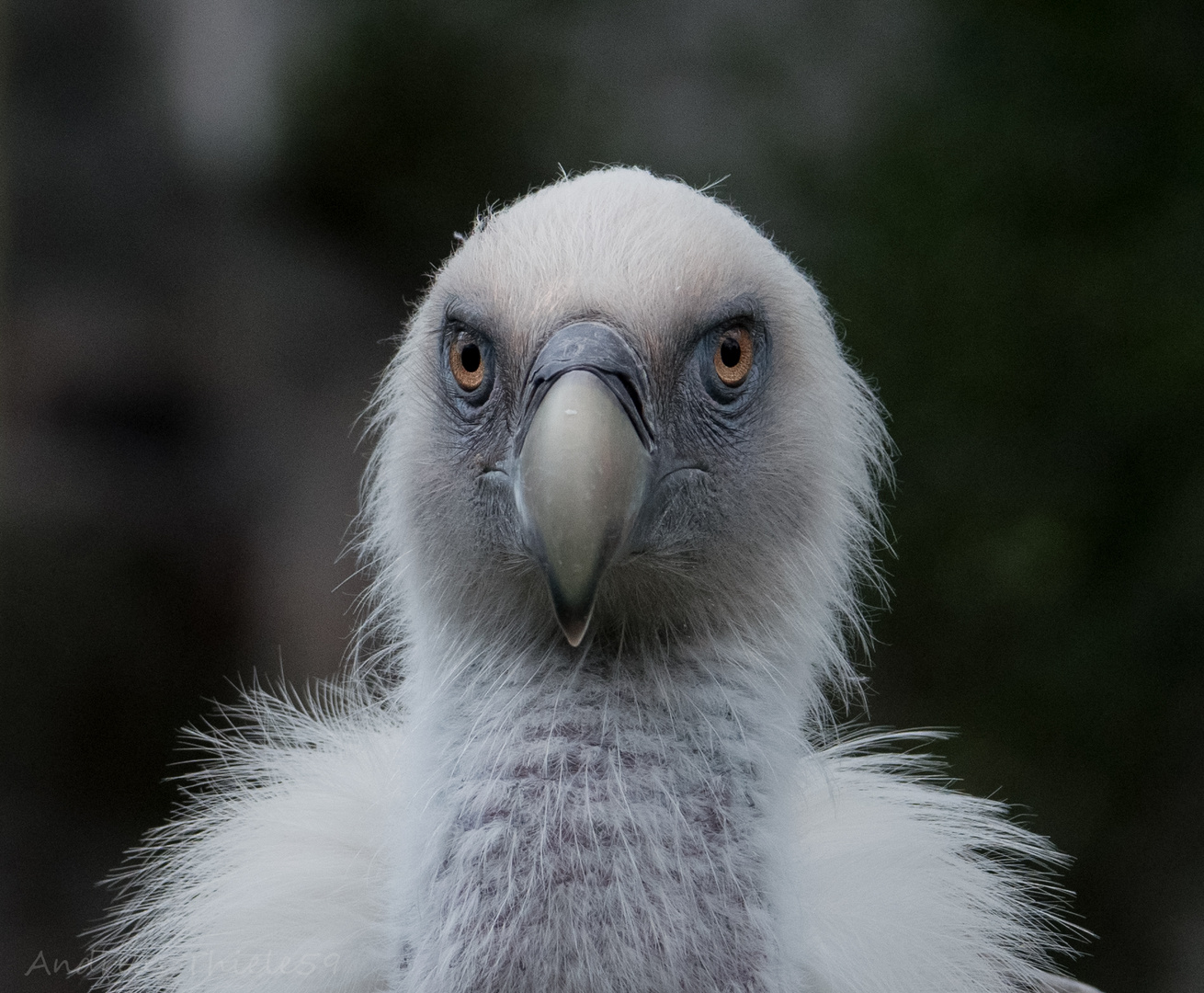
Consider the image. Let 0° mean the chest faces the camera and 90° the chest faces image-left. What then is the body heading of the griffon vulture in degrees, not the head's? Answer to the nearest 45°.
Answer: approximately 0°
